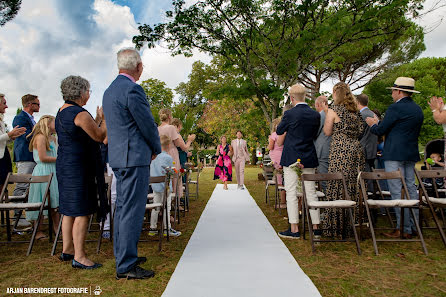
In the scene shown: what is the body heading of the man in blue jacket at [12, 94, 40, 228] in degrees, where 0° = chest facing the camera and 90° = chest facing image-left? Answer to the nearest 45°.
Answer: approximately 270°

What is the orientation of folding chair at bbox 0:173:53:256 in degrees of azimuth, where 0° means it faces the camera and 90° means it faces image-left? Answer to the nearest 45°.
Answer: approximately 45°

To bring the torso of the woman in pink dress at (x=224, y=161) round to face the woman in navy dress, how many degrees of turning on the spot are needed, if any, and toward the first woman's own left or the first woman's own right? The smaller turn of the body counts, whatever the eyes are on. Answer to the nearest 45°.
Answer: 0° — they already face them

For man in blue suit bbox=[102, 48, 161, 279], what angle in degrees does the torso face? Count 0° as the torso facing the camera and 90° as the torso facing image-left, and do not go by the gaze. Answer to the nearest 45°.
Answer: approximately 225°

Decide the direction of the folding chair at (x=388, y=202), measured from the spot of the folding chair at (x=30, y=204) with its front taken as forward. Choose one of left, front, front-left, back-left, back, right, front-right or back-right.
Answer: left

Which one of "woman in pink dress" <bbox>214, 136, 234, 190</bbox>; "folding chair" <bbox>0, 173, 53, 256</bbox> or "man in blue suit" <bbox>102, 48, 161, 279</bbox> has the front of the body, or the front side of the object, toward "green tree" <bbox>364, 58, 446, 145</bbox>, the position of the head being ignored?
the man in blue suit

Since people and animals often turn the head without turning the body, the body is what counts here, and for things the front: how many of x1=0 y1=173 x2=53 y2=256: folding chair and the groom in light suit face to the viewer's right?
0

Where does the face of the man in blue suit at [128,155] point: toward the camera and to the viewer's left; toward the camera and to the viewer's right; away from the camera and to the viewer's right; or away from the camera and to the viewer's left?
away from the camera and to the viewer's right

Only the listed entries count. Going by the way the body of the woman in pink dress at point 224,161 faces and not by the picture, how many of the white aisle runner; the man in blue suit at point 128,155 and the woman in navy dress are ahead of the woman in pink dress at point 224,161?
3

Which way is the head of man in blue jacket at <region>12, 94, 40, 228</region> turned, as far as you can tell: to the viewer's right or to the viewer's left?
to the viewer's right

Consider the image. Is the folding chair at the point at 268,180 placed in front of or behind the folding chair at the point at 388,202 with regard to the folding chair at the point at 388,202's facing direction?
behind

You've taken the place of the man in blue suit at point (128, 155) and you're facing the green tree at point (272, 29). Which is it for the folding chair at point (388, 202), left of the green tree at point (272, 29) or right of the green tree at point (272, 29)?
right

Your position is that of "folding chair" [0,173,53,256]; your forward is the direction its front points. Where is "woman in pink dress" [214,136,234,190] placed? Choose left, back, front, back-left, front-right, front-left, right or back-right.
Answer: back
